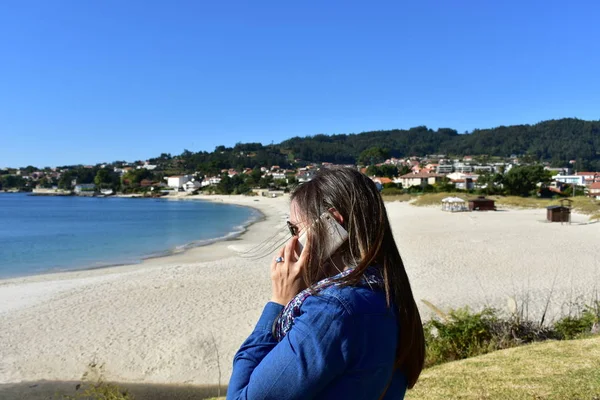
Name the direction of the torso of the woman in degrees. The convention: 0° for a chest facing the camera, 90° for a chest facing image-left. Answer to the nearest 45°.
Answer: approximately 90°

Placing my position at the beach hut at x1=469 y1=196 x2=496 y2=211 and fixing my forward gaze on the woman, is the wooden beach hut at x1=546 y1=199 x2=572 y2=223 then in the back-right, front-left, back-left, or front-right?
front-left

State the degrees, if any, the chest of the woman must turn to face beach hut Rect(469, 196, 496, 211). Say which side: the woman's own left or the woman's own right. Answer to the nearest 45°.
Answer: approximately 90° to the woman's own right

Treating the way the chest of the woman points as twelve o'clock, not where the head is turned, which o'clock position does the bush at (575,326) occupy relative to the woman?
The bush is roughly at 4 o'clock from the woman.

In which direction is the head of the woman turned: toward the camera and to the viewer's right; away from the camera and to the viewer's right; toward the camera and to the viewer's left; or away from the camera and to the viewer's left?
away from the camera and to the viewer's left

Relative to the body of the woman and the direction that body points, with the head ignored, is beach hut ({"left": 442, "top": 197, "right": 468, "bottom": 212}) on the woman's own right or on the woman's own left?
on the woman's own right

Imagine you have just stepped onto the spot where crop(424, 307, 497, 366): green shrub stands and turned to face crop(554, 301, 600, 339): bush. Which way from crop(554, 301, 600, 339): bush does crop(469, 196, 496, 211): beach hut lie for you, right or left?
left

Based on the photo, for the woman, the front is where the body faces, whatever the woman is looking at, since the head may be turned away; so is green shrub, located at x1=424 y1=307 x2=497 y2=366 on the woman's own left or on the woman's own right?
on the woman's own right

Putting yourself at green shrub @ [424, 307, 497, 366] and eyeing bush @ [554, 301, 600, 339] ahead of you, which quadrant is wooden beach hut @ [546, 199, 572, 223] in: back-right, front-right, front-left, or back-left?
front-left
